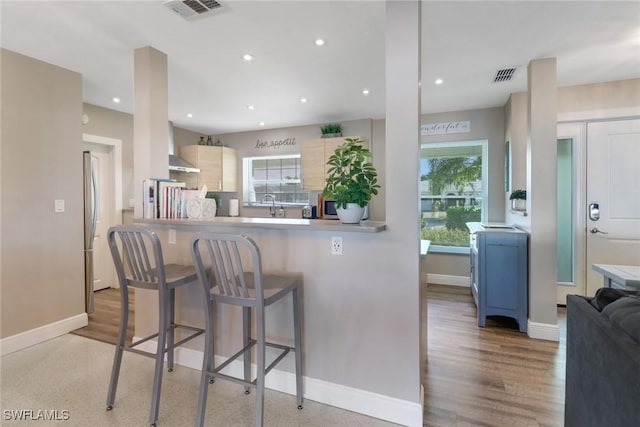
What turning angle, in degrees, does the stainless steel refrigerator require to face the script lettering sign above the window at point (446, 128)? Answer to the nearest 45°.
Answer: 0° — it already faces it

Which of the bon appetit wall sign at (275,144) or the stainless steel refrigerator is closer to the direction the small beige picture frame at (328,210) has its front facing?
the stainless steel refrigerator

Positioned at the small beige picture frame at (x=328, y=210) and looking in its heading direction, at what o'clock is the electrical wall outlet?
The electrical wall outlet is roughly at 12 o'clock from the small beige picture frame.

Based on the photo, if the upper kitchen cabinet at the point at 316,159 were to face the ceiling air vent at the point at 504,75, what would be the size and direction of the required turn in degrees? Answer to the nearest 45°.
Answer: approximately 45° to its left

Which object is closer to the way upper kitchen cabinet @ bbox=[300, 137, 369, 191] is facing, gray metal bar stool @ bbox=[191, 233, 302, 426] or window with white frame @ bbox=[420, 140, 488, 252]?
the gray metal bar stool

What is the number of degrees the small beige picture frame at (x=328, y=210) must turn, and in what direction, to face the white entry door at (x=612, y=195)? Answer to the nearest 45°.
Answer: approximately 90° to its left

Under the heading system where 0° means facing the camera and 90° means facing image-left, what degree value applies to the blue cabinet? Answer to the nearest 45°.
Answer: approximately 90°

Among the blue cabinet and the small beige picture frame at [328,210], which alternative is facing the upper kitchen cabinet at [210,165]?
the blue cabinet

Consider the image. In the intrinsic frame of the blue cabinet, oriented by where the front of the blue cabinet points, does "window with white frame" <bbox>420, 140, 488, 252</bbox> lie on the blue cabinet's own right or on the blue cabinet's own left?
on the blue cabinet's own right

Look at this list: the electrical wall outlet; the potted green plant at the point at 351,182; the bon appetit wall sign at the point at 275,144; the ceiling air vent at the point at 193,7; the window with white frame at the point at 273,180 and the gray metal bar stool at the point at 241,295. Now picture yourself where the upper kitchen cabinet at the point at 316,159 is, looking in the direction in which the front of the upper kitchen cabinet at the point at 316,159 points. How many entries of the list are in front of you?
4

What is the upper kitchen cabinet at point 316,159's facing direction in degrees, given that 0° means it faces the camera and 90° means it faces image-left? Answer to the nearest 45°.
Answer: approximately 0°

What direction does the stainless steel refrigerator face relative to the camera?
to the viewer's right

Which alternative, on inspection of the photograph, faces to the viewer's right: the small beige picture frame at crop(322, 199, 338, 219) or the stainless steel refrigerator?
the stainless steel refrigerator

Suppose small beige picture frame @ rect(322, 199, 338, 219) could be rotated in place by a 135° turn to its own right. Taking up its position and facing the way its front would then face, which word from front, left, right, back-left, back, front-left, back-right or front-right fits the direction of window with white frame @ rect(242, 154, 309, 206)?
front
